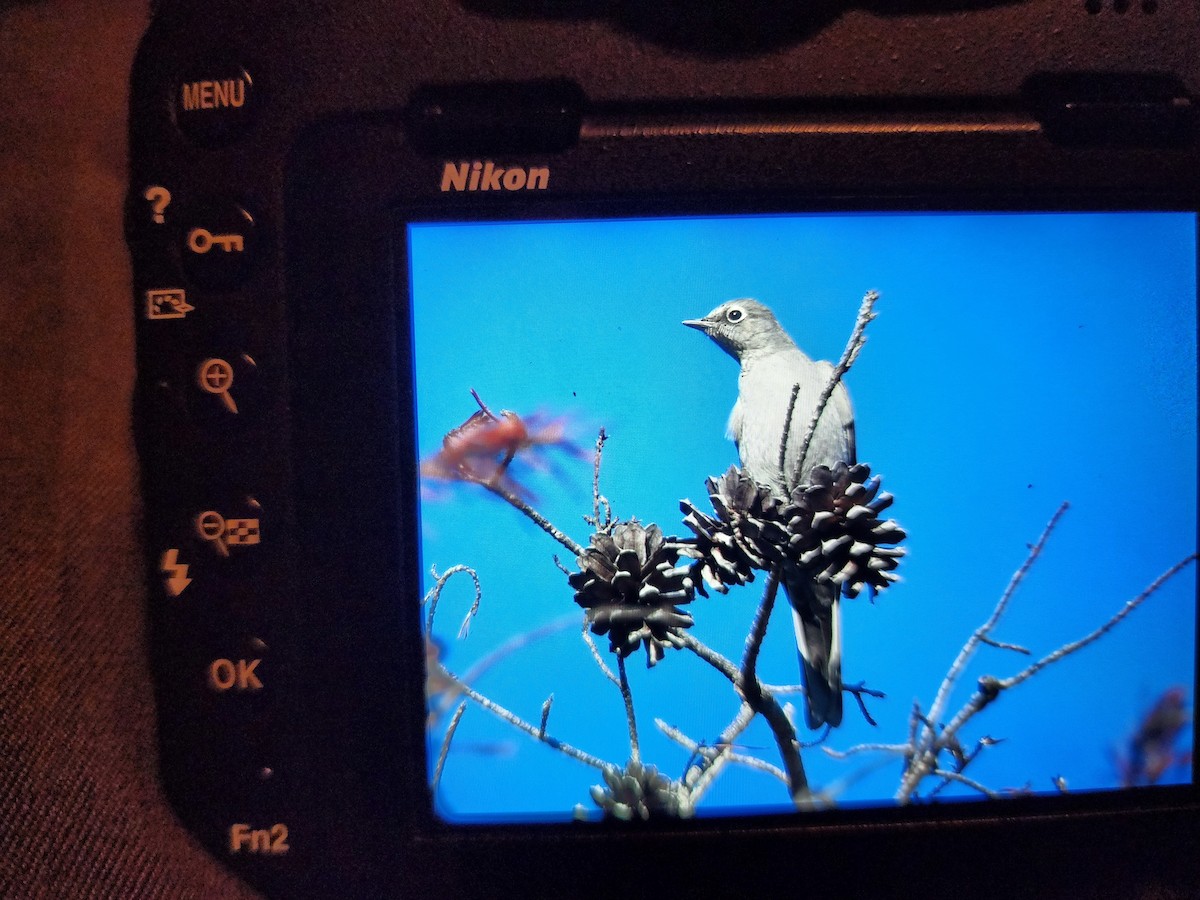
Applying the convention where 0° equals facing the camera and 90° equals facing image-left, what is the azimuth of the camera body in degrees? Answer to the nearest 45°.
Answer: approximately 180°
